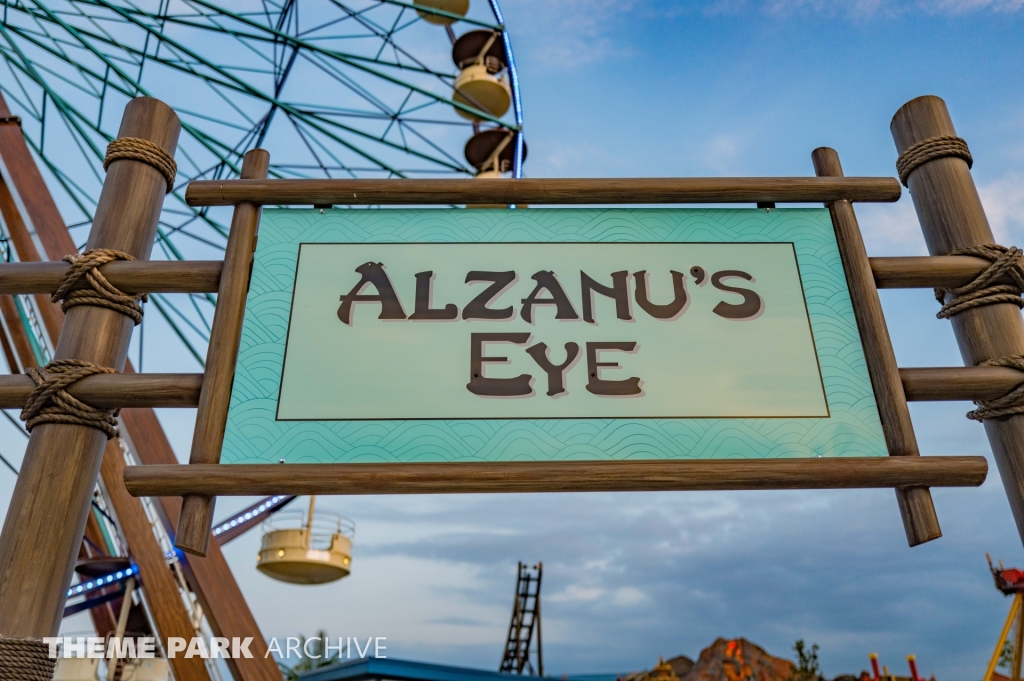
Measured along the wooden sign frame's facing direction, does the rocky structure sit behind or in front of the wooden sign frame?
behind

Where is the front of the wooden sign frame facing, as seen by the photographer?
facing the viewer

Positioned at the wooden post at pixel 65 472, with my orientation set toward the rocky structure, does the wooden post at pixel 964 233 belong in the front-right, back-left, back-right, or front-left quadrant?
front-right
